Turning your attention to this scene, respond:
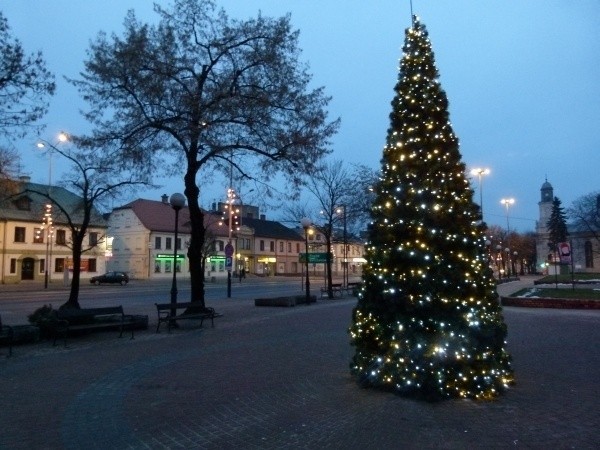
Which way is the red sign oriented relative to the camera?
toward the camera

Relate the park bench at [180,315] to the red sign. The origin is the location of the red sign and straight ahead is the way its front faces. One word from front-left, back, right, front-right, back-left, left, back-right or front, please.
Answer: front-right

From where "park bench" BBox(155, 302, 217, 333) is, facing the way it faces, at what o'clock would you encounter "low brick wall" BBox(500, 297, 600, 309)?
The low brick wall is roughly at 10 o'clock from the park bench.

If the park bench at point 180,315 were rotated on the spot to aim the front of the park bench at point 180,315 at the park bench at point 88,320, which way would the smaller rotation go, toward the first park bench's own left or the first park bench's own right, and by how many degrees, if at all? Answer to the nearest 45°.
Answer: approximately 90° to the first park bench's own right

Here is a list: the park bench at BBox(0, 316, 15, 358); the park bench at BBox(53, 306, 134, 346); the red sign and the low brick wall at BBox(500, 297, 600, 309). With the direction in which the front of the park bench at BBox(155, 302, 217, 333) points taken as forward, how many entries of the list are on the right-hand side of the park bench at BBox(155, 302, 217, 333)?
2

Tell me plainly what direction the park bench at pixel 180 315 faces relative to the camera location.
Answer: facing the viewer and to the right of the viewer

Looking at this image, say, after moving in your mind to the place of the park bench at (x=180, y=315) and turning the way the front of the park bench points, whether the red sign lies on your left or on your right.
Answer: on your left

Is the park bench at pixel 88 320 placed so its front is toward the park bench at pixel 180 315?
no

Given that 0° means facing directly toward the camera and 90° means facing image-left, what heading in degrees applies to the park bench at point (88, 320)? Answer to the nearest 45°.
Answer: approximately 315°

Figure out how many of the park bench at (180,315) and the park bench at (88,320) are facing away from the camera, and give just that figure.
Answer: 0

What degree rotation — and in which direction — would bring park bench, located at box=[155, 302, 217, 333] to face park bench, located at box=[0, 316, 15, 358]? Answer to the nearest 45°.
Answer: approximately 90° to its right

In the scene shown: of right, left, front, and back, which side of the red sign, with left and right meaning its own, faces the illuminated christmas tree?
front

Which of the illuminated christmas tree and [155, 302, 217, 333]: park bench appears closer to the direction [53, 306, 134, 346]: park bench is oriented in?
the illuminated christmas tree

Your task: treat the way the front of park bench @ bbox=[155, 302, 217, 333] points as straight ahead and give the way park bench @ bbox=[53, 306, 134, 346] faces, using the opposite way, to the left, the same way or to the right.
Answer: the same way

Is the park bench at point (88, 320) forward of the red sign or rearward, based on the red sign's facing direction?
forward
